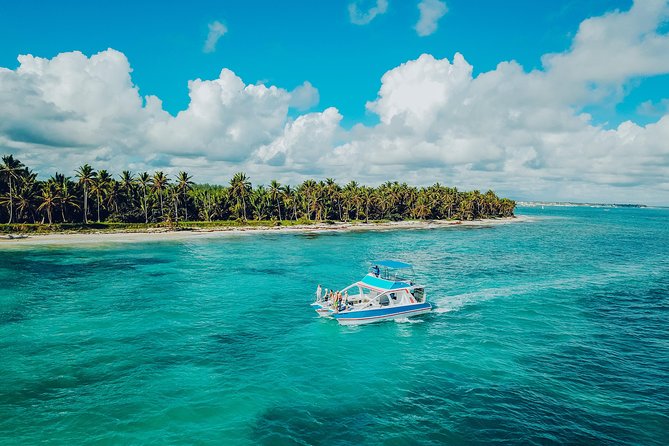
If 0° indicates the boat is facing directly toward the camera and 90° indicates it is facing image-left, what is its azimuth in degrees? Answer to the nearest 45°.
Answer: approximately 45°
